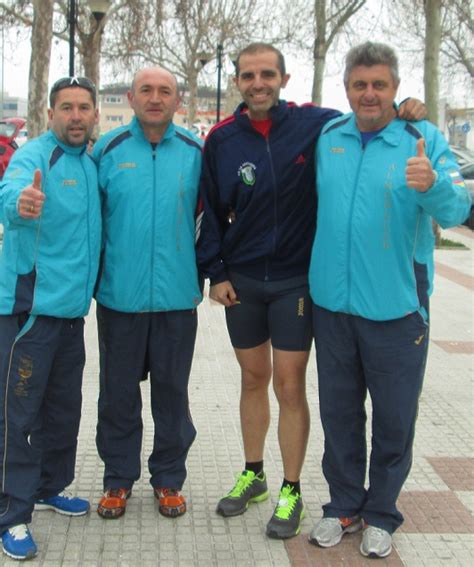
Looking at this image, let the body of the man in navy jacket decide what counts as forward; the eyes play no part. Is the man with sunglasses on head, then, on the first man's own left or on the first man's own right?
on the first man's own right

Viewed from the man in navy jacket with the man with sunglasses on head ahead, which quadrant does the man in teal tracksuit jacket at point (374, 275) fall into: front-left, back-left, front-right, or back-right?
back-left

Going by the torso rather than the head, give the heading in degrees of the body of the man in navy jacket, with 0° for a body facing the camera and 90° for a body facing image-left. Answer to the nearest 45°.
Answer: approximately 0°

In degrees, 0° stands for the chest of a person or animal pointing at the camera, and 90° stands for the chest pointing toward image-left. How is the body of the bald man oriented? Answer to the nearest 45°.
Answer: approximately 0°

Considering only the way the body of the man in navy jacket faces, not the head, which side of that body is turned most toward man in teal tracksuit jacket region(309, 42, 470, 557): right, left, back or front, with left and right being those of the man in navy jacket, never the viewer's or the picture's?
left

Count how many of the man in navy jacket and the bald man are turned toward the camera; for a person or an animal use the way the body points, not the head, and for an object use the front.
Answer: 2

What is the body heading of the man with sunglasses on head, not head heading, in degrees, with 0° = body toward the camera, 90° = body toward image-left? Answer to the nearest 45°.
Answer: approximately 315°
